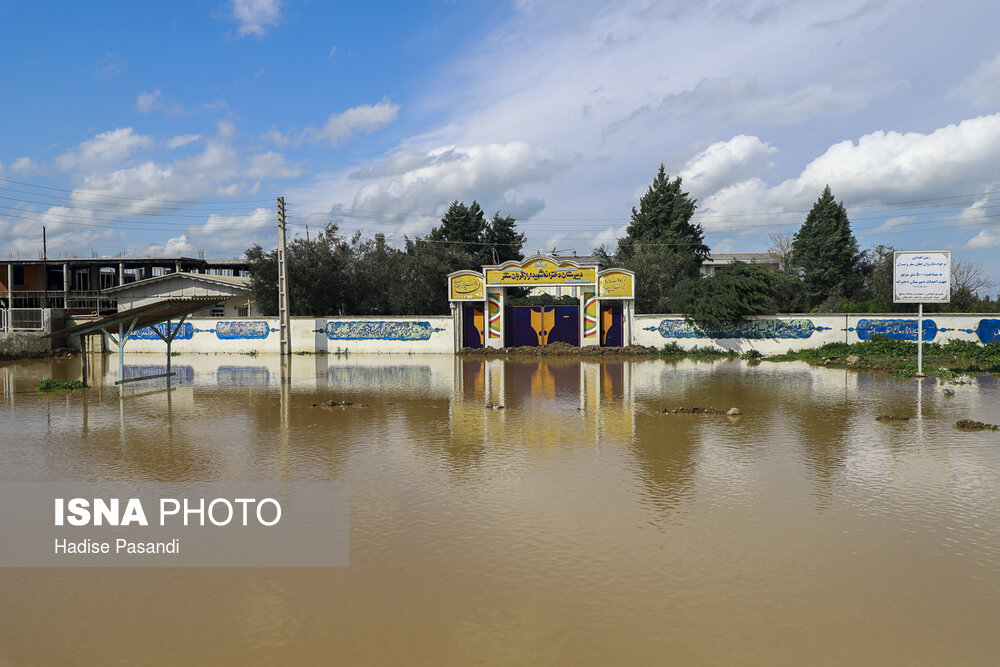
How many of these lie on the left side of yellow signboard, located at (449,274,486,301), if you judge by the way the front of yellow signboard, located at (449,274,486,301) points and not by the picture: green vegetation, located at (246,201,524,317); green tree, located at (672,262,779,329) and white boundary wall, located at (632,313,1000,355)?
2

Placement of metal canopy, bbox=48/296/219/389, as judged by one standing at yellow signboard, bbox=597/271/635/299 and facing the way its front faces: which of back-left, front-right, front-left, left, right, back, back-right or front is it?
front-right

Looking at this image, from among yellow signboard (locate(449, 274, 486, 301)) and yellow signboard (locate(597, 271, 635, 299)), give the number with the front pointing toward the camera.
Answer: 2

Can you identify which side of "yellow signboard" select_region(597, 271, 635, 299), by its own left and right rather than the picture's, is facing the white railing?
right

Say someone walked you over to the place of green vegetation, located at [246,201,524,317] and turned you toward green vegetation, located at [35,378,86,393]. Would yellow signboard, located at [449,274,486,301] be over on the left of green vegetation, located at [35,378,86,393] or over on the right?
left

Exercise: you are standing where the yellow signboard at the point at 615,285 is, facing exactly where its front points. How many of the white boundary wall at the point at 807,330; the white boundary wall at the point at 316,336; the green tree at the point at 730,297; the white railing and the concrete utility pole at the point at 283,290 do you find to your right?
3

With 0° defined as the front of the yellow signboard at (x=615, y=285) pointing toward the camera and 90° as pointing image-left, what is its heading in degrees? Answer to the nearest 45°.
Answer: approximately 0°

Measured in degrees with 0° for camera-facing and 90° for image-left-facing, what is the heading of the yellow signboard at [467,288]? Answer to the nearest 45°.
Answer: approximately 0°

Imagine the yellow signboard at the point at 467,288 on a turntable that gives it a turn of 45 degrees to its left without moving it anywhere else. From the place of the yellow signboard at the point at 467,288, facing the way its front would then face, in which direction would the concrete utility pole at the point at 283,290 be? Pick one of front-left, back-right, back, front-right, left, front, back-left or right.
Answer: back-right
